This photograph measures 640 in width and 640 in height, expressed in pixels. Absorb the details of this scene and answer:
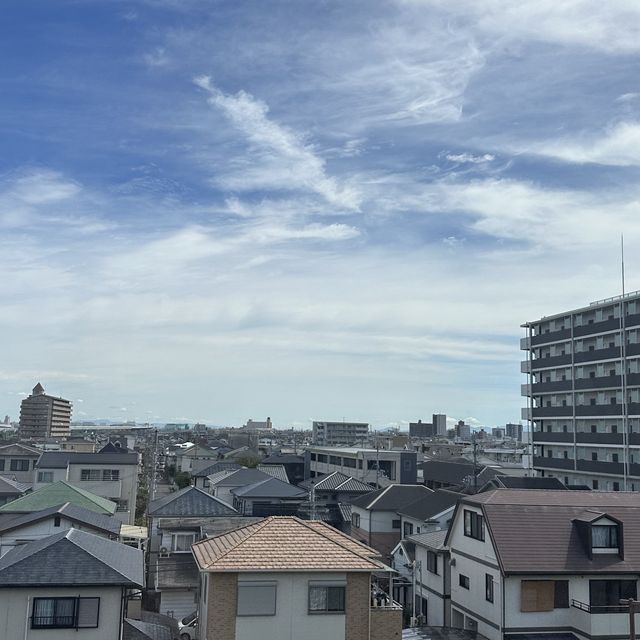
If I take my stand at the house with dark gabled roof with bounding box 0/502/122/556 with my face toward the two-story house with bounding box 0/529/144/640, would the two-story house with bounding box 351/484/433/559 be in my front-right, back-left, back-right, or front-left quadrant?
back-left

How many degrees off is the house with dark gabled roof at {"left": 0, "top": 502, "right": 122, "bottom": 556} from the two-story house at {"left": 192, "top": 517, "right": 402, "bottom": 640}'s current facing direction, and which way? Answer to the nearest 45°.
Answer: approximately 135° to its right

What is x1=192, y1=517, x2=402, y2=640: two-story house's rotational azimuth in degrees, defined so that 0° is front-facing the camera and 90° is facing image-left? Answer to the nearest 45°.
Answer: approximately 0°

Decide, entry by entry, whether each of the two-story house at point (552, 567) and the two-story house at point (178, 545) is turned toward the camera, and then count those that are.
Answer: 2

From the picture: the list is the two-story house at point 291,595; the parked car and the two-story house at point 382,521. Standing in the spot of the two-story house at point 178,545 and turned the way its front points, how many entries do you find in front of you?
2

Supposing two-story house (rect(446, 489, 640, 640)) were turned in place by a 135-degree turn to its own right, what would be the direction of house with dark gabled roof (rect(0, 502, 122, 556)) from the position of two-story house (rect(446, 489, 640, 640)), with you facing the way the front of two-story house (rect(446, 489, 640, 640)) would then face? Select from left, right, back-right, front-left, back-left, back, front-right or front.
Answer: front-left

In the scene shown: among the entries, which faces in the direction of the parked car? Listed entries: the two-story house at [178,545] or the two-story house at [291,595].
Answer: the two-story house at [178,545]

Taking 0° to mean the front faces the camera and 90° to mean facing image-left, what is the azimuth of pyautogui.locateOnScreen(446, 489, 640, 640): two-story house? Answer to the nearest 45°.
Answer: approximately 0°

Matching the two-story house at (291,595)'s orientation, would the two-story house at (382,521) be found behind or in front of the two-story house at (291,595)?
behind

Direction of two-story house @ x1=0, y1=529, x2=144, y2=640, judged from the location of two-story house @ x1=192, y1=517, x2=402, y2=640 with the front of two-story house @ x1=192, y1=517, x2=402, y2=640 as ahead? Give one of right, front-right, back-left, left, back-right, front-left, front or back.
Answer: right

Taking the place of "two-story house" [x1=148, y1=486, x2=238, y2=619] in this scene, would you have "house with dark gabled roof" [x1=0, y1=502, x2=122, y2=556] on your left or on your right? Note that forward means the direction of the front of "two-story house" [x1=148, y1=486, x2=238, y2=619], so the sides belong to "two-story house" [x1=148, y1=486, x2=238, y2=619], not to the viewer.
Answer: on your right

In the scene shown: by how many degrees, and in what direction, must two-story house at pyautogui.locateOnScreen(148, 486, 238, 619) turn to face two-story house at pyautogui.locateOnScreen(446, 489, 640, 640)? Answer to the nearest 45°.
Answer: approximately 45° to its left
